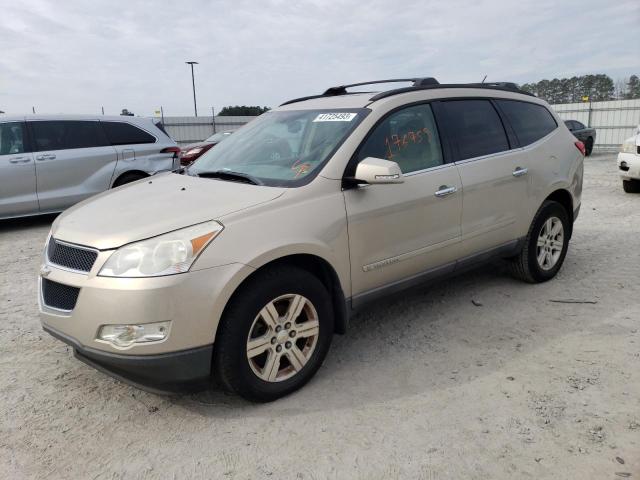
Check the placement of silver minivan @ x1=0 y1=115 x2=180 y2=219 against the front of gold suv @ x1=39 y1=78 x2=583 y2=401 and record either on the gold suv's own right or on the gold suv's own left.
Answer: on the gold suv's own right

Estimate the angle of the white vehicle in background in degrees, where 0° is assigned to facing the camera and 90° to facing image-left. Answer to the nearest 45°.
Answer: approximately 45°

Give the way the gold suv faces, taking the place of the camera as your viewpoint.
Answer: facing the viewer and to the left of the viewer

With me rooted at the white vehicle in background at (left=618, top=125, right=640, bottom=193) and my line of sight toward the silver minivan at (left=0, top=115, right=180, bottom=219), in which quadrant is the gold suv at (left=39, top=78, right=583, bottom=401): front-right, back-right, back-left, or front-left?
front-left

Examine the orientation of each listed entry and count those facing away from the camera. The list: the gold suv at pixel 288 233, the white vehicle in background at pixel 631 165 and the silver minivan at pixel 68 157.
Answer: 0

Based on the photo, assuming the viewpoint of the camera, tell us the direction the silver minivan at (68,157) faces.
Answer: facing to the left of the viewer

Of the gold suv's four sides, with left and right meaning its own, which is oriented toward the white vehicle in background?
back

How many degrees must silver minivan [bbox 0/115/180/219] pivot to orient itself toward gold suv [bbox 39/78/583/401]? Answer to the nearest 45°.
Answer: approximately 90° to its left

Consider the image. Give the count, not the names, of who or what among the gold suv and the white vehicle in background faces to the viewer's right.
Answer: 0

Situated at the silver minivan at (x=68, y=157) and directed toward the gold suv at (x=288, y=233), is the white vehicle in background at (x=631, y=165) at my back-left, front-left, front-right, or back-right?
front-left

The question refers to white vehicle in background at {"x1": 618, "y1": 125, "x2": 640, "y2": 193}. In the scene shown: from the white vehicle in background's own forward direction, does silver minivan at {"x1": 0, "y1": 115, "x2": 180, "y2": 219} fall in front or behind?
in front

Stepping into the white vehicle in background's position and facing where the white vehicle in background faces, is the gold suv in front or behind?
in front
